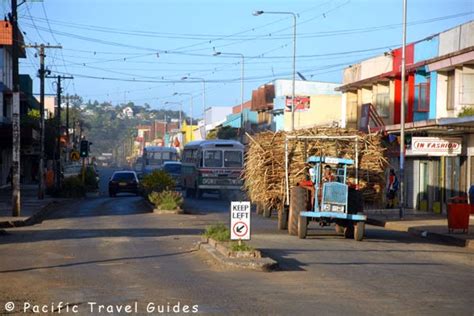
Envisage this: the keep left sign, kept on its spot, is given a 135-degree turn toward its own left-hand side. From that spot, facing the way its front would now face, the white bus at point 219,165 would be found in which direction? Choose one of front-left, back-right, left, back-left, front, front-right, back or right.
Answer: front-left

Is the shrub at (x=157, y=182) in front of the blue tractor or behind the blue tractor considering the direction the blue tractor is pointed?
behind

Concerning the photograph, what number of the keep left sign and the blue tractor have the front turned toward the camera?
2

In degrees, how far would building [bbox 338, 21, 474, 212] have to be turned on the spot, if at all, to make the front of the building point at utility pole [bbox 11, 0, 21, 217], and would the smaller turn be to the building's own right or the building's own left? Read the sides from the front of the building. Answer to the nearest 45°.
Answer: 0° — it already faces it

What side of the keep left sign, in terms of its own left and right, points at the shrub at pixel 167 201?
back

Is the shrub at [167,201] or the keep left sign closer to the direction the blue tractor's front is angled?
the keep left sign

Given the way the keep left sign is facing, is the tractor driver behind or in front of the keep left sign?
behind

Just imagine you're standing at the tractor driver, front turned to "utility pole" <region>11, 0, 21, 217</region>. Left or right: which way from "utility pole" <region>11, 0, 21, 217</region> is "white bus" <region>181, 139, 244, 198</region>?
right

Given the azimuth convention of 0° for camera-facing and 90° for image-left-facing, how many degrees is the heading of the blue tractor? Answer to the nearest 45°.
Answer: approximately 0°

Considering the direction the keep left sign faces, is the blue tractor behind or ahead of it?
behind

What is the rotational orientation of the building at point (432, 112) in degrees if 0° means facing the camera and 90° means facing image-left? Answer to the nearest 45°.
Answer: approximately 45°
